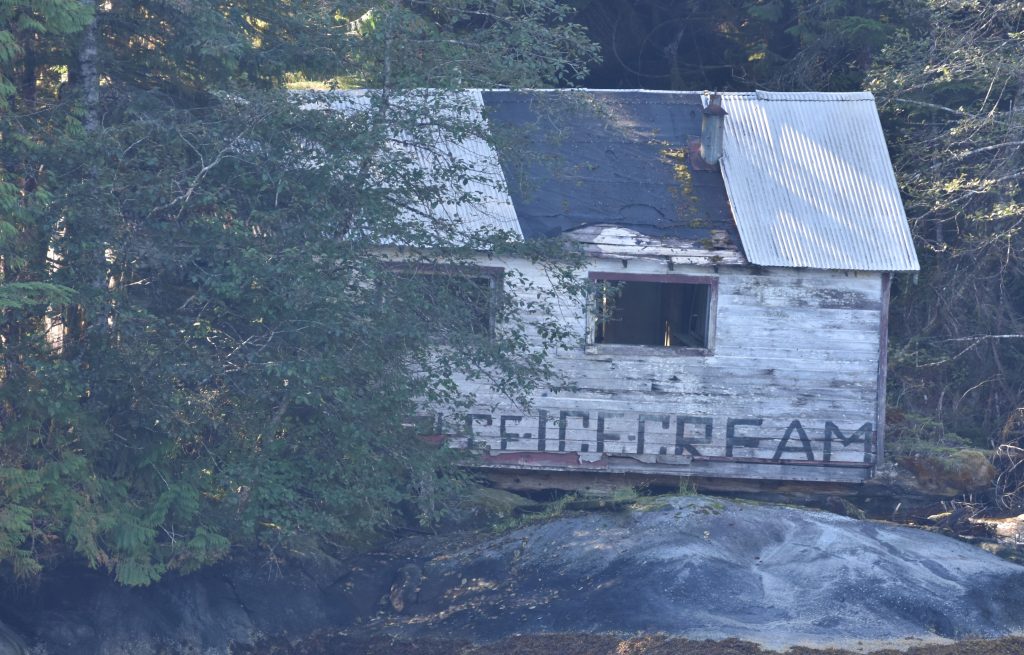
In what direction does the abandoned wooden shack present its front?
toward the camera

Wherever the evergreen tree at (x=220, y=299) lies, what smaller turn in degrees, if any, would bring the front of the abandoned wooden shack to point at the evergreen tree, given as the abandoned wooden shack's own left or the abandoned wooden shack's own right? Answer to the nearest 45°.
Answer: approximately 45° to the abandoned wooden shack's own right
